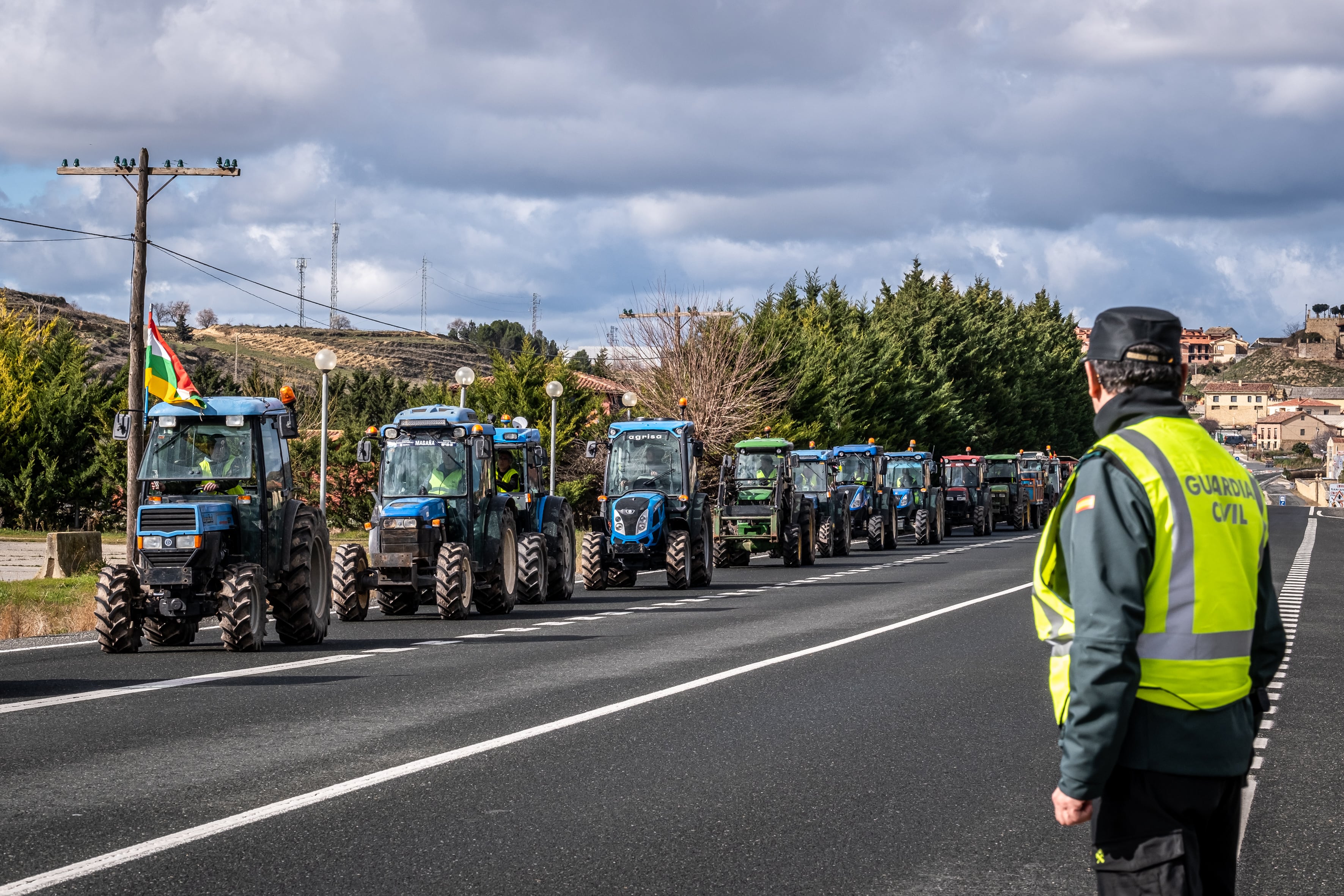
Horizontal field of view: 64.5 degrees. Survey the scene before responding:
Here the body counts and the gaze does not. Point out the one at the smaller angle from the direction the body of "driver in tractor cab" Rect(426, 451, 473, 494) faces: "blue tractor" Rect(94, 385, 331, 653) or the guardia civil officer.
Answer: the blue tractor

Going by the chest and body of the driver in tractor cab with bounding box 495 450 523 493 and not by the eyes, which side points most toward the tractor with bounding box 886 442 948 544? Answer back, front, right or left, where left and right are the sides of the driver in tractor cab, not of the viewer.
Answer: back

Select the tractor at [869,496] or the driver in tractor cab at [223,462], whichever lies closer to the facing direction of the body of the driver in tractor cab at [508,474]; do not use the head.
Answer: the driver in tractor cab

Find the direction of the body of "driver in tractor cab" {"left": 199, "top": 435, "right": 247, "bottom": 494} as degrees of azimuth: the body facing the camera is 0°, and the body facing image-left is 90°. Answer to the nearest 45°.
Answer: approximately 45°

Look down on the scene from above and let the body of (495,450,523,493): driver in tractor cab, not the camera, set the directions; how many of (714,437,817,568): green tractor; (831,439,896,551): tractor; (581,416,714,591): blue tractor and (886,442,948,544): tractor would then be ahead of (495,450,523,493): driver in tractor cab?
0

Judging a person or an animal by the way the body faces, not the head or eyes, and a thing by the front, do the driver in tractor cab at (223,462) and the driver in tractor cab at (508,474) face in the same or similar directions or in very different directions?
same or similar directions

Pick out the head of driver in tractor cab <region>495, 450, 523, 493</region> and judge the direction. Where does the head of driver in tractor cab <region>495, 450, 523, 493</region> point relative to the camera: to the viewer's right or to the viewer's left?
to the viewer's left

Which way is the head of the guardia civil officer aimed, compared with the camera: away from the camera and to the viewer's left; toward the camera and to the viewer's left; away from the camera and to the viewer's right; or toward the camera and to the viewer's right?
away from the camera and to the viewer's left

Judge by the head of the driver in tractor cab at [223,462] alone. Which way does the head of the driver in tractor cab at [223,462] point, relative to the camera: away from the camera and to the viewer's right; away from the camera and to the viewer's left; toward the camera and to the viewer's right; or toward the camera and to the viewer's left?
toward the camera and to the viewer's left

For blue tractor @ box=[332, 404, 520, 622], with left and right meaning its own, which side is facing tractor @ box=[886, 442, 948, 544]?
back

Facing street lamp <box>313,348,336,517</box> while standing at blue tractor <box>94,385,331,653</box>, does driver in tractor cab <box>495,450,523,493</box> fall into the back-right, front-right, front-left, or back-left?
front-right

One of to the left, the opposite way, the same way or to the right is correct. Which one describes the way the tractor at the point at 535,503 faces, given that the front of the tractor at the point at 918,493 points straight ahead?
the same way

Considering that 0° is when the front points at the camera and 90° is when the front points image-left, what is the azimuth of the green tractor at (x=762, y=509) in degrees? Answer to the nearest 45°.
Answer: approximately 0°

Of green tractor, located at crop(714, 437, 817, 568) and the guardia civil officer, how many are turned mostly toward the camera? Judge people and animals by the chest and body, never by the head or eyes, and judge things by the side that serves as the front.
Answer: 1

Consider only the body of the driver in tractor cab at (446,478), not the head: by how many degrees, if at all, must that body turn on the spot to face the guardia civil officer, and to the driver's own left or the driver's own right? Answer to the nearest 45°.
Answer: approximately 45° to the driver's own left

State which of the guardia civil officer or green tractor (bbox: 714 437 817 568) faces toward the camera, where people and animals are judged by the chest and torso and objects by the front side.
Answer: the green tractor

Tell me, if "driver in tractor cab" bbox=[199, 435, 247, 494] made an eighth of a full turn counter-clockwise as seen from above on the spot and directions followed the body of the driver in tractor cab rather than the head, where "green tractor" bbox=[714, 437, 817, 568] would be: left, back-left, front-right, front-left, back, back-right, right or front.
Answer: back-left

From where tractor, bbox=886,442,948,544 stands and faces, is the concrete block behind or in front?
in front

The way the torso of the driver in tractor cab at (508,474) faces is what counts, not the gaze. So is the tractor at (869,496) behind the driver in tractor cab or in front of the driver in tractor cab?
behind

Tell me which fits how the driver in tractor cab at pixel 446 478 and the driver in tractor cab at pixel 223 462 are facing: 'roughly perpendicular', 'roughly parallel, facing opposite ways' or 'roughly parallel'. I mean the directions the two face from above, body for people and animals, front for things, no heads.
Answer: roughly parallel

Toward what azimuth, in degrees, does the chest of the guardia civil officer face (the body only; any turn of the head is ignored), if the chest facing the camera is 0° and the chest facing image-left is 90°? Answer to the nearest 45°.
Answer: approximately 135°
